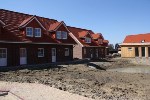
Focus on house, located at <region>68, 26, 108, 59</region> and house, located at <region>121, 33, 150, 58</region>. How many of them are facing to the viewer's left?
0

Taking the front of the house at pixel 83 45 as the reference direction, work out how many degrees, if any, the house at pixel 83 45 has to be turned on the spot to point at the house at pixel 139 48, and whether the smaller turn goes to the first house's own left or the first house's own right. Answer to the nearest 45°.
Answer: approximately 45° to the first house's own left

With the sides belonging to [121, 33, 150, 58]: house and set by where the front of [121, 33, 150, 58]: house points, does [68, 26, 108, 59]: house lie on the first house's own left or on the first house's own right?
on the first house's own right

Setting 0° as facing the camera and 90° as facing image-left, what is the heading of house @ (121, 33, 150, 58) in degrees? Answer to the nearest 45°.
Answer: approximately 0°

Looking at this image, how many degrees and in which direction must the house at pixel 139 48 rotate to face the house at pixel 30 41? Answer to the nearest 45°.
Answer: approximately 45° to its right

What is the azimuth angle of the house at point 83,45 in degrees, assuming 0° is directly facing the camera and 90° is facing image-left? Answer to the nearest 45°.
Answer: approximately 315°

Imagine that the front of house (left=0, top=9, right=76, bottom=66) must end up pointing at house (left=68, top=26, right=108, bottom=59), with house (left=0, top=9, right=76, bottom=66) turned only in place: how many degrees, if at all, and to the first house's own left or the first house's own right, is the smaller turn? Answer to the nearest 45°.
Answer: approximately 90° to the first house's own left

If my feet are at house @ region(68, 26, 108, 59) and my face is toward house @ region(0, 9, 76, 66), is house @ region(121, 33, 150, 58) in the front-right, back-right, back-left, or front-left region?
back-left

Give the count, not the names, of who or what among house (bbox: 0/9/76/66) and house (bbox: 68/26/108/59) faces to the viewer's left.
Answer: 0
